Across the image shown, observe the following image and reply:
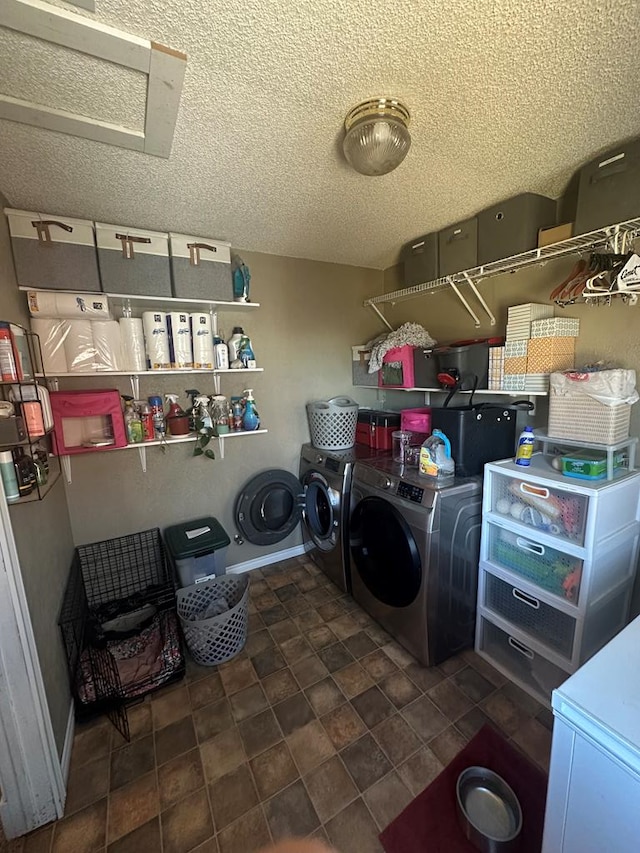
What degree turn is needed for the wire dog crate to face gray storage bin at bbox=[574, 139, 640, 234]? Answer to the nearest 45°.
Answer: approximately 45° to its left

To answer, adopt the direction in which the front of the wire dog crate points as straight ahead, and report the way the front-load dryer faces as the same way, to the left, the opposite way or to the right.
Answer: to the right

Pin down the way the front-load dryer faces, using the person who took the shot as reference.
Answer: facing the viewer and to the left of the viewer

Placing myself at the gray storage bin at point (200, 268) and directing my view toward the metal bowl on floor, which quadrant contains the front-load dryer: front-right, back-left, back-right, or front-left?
front-left

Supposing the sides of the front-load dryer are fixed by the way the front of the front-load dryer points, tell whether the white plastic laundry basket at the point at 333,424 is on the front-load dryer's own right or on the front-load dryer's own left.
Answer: on the front-load dryer's own right

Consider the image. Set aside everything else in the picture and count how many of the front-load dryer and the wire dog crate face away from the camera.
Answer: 0

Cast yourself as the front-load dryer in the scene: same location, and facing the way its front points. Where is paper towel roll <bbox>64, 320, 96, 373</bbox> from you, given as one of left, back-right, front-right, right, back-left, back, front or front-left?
front-right

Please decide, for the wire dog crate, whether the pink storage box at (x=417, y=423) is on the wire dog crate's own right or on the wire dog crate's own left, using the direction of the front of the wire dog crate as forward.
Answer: on the wire dog crate's own left

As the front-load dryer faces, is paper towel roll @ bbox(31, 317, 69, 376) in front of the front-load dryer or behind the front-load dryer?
in front
